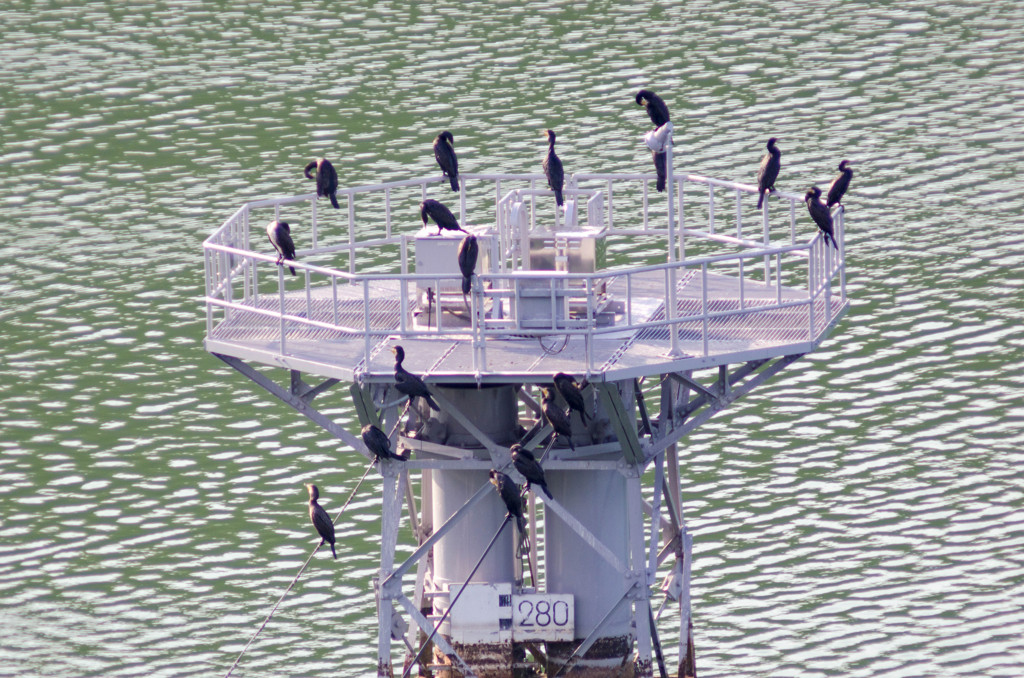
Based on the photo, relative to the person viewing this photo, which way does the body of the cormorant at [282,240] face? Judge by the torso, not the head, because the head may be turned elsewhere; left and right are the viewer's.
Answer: facing to the left of the viewer

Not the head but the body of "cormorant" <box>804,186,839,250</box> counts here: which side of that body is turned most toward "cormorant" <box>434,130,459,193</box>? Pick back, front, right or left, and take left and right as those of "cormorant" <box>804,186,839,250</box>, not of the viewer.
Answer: front

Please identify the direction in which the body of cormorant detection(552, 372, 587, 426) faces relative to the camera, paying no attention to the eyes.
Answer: to the viewer's left

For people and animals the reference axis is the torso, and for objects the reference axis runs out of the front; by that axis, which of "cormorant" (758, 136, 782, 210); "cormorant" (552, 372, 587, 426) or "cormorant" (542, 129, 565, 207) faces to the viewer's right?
"cormorant" (758, 136, 782, 210)

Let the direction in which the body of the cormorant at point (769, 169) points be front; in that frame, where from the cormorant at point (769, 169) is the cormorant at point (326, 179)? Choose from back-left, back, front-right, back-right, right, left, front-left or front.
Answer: back

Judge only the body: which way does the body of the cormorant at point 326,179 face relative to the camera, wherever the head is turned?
to the viewer's left

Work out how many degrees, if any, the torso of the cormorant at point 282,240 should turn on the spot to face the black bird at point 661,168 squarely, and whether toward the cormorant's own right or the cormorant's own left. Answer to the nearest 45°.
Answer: approximately 180°

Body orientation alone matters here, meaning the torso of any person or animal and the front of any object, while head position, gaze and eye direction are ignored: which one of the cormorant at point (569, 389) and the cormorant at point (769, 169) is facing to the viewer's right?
the cormorant at point (769, 169)

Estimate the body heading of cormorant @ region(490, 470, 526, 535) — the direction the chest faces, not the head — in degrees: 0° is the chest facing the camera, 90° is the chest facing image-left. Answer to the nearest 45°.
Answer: approximately 90°

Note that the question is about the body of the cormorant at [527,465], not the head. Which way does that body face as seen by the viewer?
to the viewer's left

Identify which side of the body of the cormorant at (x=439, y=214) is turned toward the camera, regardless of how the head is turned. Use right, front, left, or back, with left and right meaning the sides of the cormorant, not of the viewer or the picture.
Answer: left

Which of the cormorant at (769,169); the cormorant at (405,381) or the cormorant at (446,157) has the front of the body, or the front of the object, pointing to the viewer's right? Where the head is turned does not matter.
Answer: the cormorant at (769,169)

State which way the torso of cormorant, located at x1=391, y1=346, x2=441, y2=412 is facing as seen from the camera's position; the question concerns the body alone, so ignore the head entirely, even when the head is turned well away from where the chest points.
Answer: to the viewer's left

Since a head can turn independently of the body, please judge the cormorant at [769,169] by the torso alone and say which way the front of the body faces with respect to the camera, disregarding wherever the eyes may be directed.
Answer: to the viewer's right

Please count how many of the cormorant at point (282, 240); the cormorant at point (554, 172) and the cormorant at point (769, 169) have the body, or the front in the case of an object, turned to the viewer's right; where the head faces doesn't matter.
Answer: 1
